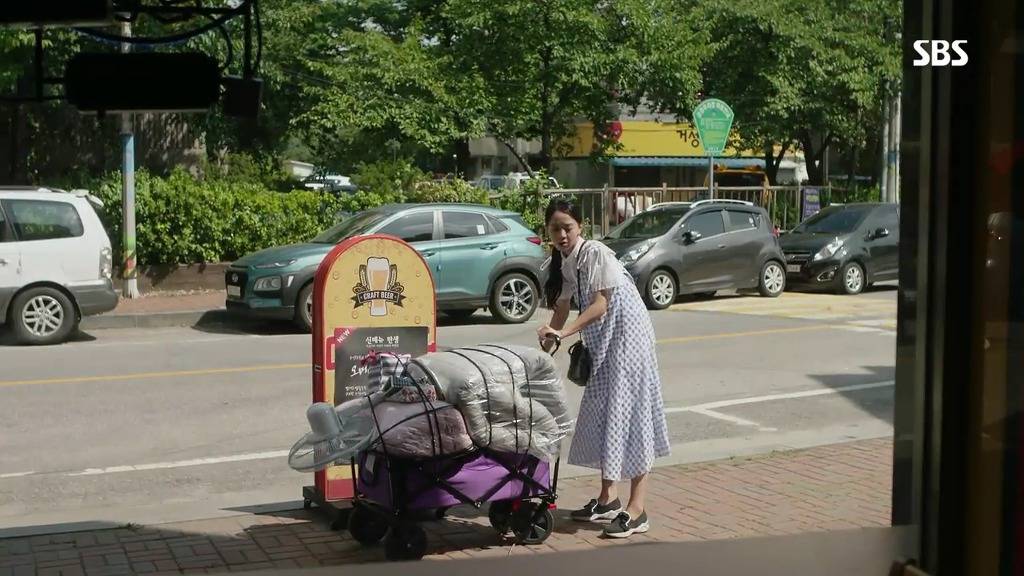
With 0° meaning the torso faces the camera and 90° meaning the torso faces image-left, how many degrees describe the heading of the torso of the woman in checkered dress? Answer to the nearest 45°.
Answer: approximately 45°

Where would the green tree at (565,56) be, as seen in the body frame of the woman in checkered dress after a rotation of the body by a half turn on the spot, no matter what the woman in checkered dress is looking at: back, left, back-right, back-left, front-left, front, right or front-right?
front-left

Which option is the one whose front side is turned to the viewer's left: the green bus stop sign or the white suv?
the white suv

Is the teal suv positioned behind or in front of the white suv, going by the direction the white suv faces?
behind

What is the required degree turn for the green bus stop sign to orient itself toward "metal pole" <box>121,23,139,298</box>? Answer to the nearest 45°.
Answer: approximately 45° to its right

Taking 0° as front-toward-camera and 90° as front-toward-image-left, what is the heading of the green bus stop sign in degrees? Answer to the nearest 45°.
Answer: approximately 0°

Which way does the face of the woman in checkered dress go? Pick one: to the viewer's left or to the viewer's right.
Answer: to the viewer's left

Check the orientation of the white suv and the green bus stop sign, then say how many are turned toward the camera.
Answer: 1

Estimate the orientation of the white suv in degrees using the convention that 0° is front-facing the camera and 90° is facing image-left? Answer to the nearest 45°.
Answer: approximately 90°
